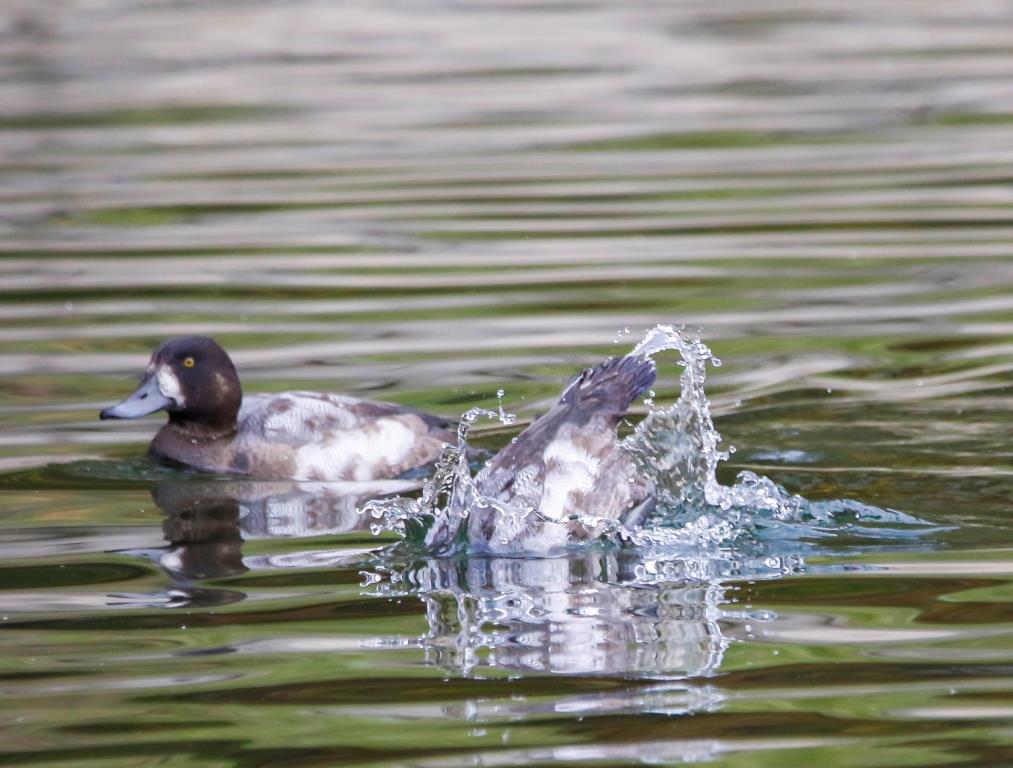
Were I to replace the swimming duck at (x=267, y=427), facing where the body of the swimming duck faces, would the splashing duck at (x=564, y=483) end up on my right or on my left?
on my left

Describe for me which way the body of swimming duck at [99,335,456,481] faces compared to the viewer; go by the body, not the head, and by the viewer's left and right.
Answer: facing to the left of the viewer

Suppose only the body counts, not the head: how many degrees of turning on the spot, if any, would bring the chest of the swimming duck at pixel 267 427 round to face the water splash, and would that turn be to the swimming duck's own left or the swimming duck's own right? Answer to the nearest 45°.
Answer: approximately 135° to the swimming duck's own left
